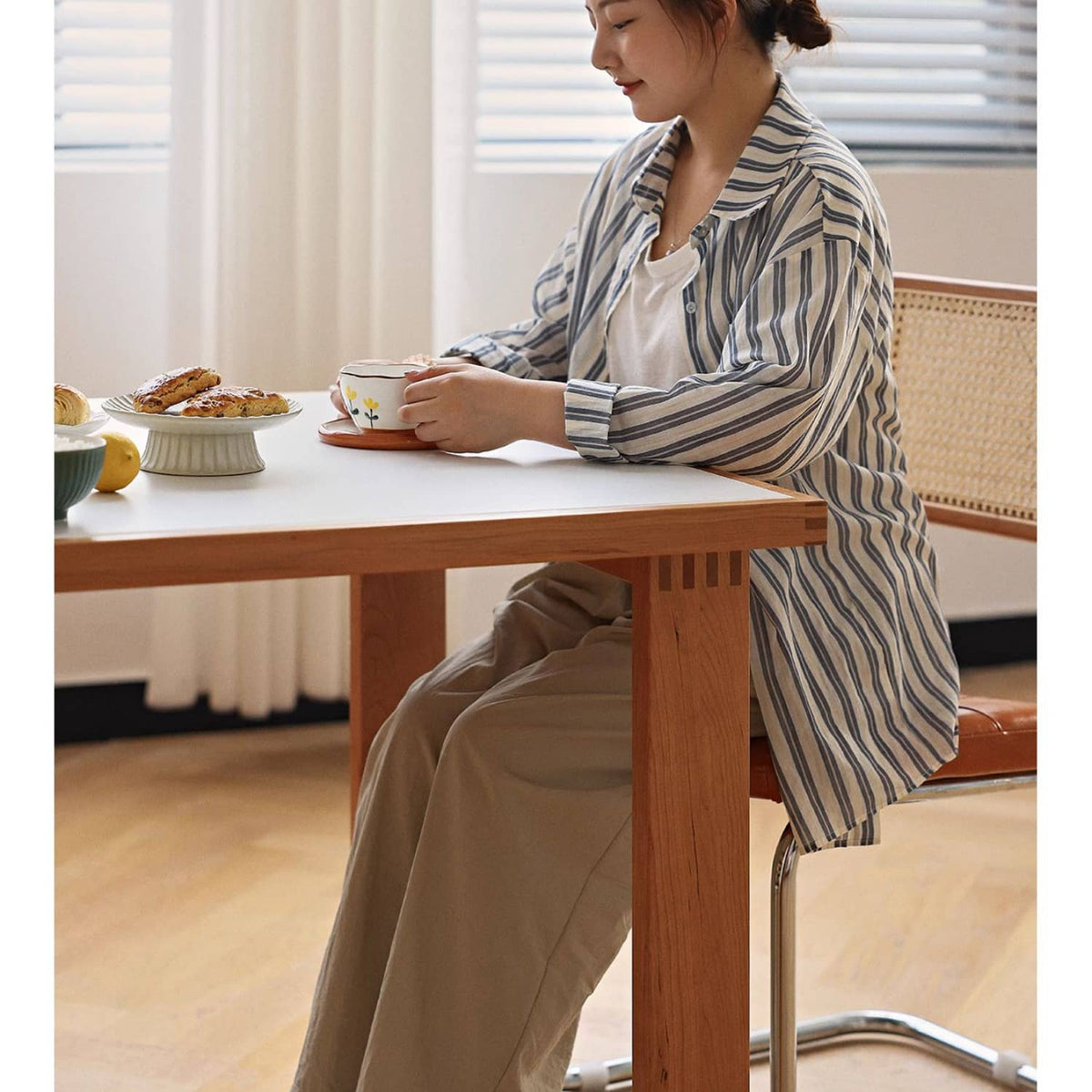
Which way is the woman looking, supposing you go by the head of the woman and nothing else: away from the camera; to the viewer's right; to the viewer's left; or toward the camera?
to the viewer's left

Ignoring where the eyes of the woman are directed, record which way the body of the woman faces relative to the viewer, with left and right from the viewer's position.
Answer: facing the viewer and to the left of the viewer

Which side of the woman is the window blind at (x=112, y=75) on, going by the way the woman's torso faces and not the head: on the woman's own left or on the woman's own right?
on the woman's own right

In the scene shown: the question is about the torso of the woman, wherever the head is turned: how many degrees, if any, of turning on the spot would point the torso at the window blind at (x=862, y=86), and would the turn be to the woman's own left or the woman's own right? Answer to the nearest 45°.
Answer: approximately 135° to the woman's own right
